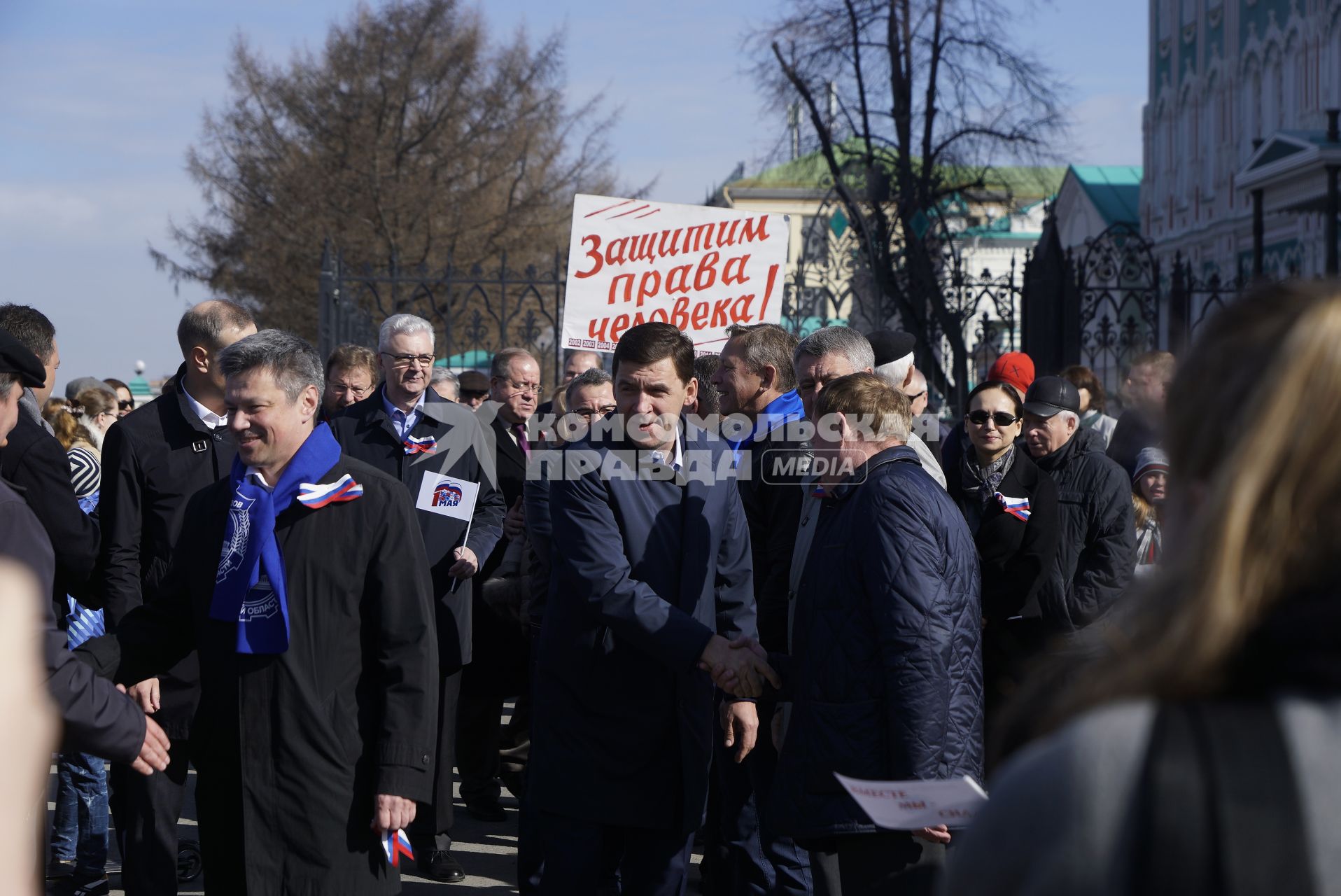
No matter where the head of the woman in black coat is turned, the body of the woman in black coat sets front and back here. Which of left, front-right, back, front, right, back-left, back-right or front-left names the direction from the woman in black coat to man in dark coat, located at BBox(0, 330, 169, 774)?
front-right

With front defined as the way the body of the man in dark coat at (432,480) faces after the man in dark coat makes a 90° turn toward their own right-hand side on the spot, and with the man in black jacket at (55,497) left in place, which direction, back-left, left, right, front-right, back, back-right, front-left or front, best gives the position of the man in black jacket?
front-left

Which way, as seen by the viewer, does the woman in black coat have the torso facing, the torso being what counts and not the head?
toward the camera

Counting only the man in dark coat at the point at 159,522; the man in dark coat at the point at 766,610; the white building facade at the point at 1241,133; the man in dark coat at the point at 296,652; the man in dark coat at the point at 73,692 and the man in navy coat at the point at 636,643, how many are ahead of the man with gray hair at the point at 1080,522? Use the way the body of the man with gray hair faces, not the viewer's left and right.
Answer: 5

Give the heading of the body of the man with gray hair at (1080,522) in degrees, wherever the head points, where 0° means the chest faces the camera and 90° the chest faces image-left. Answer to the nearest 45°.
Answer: approximately 45°

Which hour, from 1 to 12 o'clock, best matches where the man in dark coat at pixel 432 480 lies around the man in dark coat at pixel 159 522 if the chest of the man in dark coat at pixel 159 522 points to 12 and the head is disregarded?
the man in dark coat at pixel 432 480 is roughly at 9 o'clock from the man in dark coat at pixel 159 522.

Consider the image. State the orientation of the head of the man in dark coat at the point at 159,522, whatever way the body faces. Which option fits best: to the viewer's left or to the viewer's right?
to the viewer's right

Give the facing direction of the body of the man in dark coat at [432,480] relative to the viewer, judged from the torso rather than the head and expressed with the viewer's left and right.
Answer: facing the viewer

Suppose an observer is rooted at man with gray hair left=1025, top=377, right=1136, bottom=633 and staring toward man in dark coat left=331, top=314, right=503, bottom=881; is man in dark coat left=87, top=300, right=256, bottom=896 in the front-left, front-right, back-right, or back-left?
front-left

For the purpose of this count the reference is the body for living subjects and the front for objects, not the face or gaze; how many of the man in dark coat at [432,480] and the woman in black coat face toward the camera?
2
